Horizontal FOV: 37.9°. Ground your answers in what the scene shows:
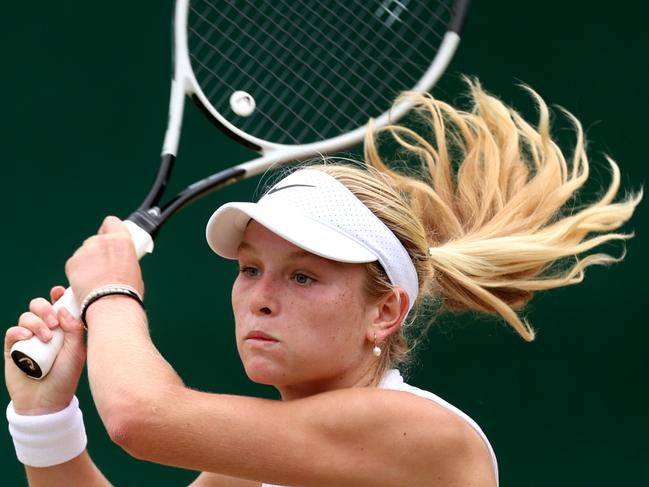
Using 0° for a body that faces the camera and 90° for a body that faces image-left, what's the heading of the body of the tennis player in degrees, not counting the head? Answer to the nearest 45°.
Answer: approximately 45°

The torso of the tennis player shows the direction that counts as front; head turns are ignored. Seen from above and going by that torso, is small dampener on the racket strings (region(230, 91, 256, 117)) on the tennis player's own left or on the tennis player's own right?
on the tennis player's own right
